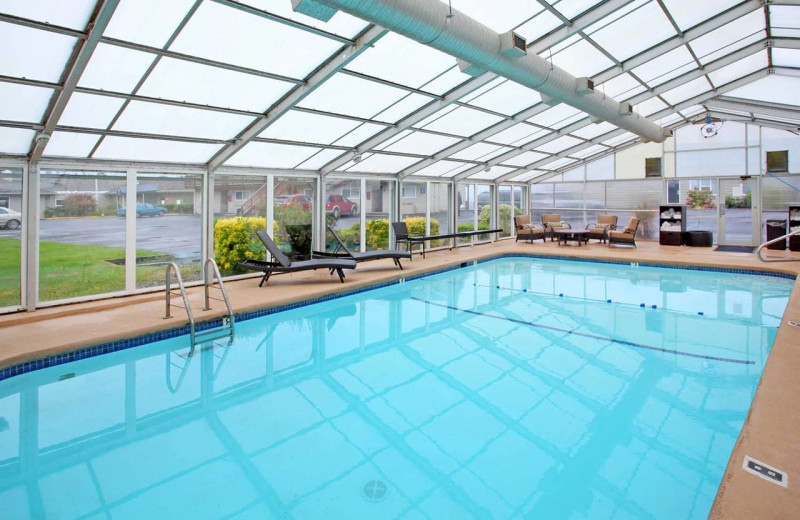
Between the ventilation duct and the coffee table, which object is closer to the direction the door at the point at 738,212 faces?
the ventilation duct

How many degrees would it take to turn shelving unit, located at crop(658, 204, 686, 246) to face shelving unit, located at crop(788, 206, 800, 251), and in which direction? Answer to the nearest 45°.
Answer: approximately 90° to its left

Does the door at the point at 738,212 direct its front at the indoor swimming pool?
yes

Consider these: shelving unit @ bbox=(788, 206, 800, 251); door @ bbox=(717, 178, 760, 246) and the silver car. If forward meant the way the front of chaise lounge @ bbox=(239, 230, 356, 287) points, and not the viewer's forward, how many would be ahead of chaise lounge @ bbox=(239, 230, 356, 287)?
2

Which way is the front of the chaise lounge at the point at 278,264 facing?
to the viewer's right

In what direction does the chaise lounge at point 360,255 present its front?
to the viewer's right

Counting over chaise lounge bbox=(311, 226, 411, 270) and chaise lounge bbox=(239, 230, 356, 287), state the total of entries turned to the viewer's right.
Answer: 2

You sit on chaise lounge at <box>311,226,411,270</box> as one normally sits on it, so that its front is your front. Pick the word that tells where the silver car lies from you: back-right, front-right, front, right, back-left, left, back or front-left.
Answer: back-left
